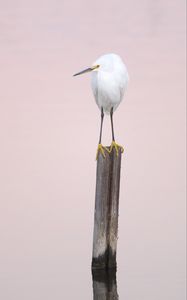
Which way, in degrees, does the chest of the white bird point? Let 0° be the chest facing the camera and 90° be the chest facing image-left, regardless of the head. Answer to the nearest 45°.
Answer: approximately 0°
